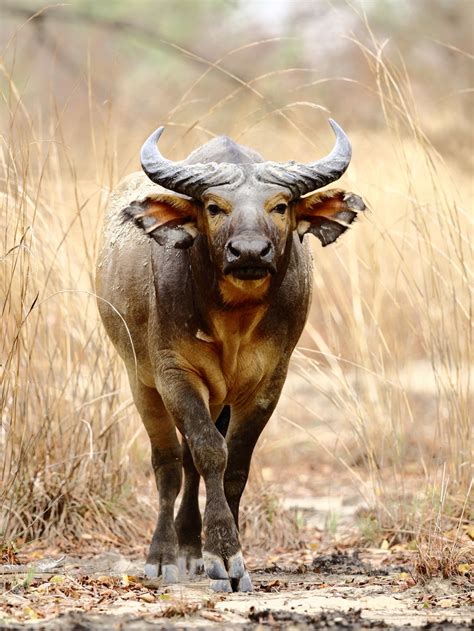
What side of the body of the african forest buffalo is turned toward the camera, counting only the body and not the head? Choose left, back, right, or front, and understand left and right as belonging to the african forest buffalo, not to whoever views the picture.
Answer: front
